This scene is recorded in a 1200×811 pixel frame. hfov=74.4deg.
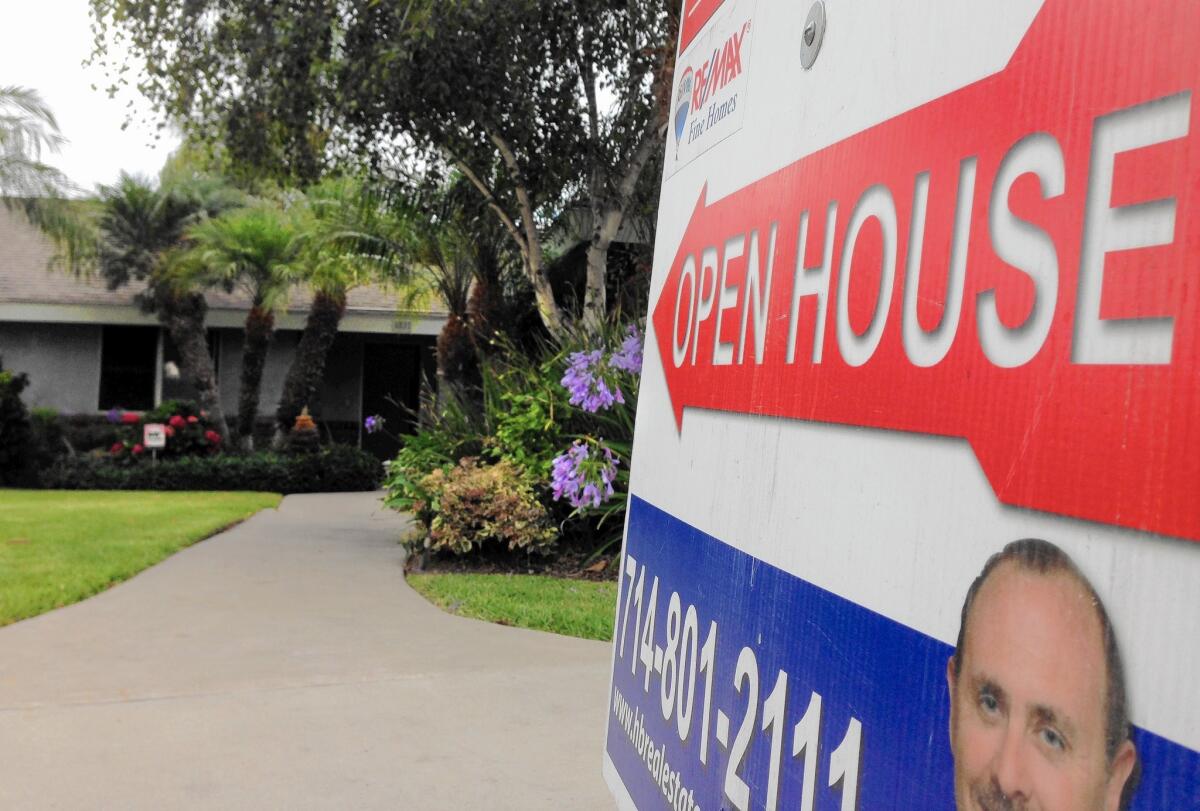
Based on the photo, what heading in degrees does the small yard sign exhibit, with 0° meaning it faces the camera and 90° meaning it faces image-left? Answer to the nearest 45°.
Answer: approximately 0°

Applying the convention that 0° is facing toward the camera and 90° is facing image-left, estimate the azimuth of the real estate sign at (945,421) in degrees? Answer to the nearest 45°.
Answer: approximately 45°

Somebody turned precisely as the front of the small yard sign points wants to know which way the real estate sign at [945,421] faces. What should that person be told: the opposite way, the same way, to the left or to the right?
to the right

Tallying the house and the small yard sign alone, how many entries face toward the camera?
2

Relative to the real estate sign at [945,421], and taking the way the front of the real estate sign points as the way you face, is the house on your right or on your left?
on your right
